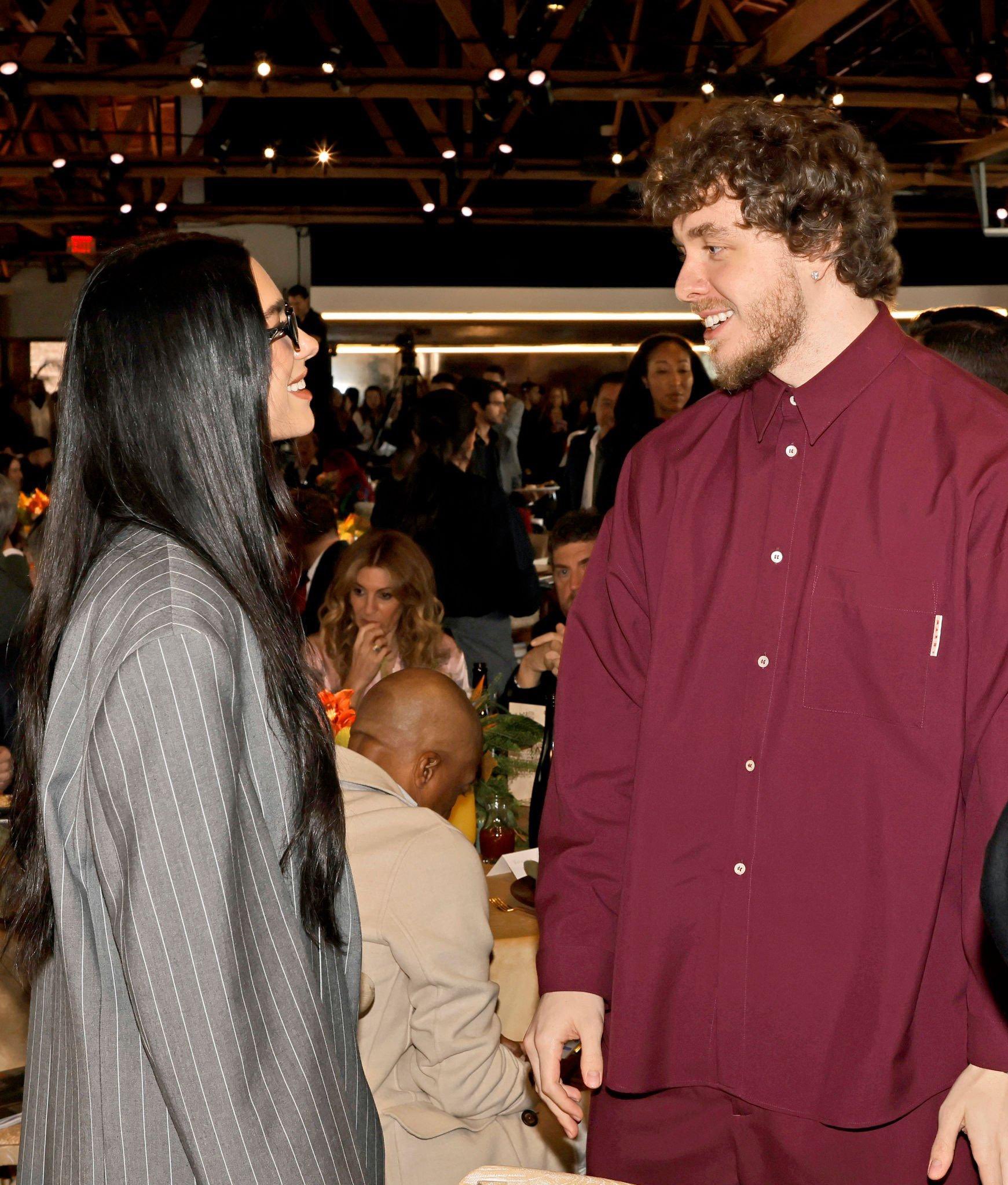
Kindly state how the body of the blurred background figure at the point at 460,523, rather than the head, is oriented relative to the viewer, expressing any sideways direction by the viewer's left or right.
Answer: facing away from the viewer

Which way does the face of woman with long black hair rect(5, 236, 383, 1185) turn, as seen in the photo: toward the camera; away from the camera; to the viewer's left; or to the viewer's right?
to the viewer's right

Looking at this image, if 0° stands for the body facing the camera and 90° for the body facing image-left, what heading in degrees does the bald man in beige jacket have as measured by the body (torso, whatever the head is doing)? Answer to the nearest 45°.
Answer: approximately 225°

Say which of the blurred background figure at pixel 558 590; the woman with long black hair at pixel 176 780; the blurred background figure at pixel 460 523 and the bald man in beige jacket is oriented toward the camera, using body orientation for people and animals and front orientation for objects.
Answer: the blurred background figure at pixel 558 590

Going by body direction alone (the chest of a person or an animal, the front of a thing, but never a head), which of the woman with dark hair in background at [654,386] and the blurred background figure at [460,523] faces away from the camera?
the blurred background figure

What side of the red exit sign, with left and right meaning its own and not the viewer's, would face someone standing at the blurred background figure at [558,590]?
front

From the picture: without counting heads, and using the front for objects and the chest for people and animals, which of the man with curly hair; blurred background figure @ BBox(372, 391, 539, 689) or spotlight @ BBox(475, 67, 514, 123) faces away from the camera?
the blurred background figure

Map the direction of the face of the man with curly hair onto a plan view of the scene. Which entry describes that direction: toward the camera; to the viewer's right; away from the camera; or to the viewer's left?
to the viewer's left

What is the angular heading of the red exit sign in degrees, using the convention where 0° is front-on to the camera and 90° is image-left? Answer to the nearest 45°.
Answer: approximately 0°

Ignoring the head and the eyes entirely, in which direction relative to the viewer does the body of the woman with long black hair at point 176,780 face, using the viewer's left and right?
facing to the right of the viewer
